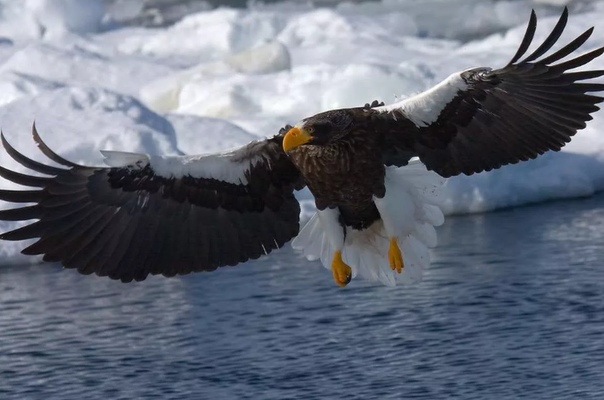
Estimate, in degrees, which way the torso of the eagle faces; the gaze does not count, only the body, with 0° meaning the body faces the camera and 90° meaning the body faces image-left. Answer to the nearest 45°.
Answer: approximately 45°
